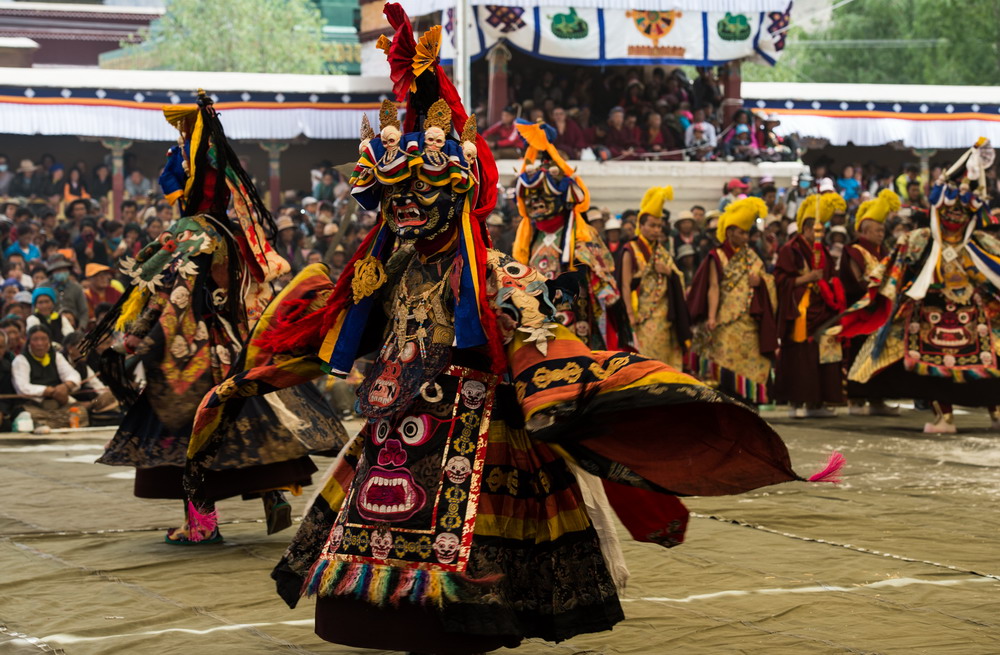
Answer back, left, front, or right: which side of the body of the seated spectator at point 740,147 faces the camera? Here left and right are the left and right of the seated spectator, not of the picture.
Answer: front

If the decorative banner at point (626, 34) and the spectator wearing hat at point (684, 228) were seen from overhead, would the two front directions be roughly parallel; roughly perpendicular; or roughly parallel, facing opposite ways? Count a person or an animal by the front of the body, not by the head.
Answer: roughly parallel

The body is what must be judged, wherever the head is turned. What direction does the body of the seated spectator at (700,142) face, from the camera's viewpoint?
toward the camera

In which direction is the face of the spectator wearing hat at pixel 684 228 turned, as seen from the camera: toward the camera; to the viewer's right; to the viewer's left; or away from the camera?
toward the camera

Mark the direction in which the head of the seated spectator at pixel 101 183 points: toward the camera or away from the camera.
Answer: toward the camera

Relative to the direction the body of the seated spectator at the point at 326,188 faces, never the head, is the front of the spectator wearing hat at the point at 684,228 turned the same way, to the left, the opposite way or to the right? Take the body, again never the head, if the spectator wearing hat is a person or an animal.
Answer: the same way

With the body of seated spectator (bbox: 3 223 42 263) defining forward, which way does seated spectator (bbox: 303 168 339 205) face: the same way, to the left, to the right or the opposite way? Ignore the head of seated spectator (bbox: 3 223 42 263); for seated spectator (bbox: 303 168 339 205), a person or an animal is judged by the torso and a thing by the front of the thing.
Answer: the same way

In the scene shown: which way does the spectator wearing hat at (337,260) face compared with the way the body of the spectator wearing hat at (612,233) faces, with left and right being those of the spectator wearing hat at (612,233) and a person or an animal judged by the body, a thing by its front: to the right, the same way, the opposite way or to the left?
the same way

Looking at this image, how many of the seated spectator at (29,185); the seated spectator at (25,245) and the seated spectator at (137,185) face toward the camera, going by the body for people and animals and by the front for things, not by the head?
3

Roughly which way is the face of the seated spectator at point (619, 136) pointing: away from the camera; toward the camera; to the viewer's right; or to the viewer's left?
toward the camera

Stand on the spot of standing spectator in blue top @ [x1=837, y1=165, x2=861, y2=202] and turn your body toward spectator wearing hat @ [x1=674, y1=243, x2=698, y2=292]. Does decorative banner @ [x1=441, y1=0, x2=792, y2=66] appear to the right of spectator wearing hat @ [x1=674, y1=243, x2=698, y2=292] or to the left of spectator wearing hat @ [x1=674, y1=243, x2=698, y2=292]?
right

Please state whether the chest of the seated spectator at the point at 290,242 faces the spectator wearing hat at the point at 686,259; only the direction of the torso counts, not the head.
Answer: no

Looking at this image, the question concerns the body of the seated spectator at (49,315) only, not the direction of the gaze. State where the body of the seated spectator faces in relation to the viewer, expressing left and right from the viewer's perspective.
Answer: facing the viewer

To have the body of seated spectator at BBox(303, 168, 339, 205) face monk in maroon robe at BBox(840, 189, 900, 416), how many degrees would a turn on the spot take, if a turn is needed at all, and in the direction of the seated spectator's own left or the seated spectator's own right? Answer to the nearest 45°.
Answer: approximately 45° to the seated spectator's own left

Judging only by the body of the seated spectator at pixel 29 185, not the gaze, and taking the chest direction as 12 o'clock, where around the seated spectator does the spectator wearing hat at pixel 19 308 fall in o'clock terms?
The spectator wearing hat is roughly at 12 o'clock from the seated spectator.

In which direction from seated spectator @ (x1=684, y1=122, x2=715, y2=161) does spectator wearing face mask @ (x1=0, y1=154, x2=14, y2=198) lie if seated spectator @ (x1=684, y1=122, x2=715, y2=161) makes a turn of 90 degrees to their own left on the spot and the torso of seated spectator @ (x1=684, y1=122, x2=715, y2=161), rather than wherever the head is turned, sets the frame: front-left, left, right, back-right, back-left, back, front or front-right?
back

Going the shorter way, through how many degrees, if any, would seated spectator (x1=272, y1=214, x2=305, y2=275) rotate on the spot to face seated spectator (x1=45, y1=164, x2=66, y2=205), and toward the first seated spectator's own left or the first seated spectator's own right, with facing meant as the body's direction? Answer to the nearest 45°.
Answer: approximately 135° to the first seated spectator's own right

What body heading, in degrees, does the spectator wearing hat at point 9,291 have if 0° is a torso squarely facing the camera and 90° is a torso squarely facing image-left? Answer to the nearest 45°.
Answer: approximately 315°

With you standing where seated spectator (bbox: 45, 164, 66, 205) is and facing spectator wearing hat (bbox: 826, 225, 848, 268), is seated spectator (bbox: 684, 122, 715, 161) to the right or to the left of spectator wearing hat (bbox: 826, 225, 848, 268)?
left

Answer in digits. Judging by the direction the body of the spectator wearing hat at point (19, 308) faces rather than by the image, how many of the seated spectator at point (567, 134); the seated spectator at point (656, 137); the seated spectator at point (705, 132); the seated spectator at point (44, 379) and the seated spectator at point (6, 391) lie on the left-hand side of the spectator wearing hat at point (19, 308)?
3
